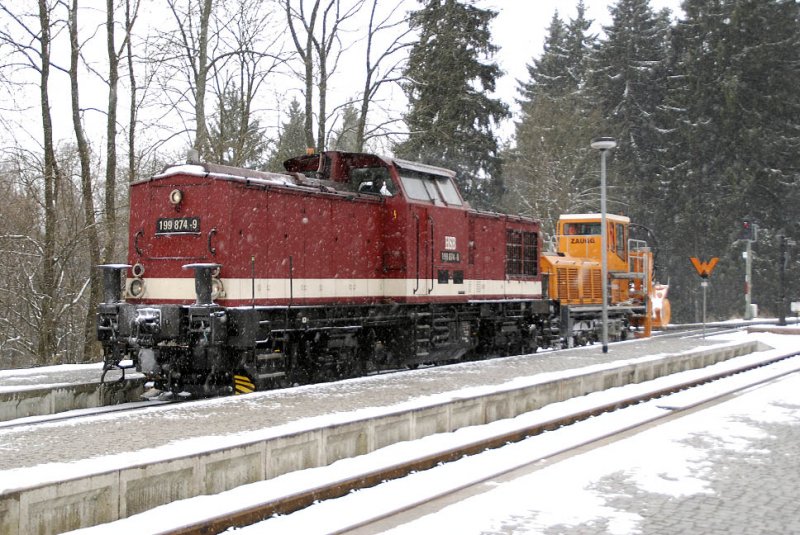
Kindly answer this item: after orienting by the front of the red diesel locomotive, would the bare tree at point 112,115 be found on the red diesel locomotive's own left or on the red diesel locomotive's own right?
on the red diesel locomotive's own right

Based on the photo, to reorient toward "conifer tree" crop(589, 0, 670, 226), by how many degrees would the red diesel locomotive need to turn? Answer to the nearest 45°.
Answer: approximately 180°

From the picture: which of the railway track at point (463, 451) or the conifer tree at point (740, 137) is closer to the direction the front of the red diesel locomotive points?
the railway track

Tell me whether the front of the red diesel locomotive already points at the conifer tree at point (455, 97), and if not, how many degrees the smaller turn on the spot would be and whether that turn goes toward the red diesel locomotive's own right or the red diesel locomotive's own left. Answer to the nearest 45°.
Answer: approximately 135° to the red diesel locomotive's own right

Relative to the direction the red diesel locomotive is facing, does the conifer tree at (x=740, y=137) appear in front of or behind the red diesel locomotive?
behind

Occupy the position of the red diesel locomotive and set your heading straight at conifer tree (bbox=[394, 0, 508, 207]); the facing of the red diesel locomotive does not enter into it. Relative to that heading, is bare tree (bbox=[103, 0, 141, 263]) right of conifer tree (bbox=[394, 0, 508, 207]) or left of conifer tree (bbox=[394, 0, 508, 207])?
left

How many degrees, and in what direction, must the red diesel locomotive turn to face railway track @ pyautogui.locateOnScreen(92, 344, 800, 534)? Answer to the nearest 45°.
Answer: approximately 90° to its left

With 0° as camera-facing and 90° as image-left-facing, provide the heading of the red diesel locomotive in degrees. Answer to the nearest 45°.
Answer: approximately 45°
